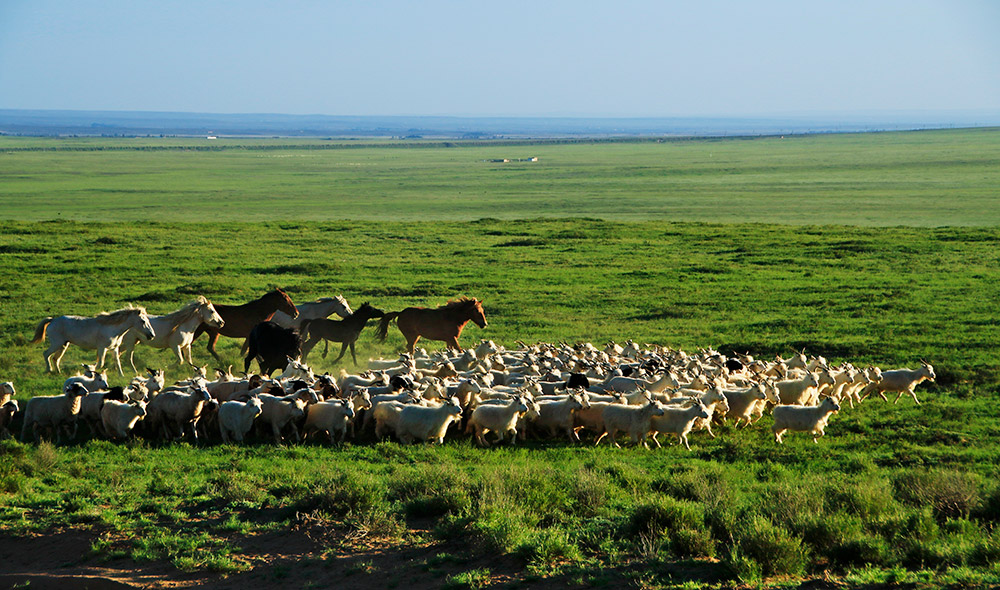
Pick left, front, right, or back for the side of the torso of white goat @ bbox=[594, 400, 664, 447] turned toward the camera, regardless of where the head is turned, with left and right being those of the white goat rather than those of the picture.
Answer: right

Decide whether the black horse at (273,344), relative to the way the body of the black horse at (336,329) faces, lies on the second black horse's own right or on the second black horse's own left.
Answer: on the second black horse's own right

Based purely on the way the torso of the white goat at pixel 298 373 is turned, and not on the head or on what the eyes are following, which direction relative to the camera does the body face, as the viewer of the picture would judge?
to the viewer's right

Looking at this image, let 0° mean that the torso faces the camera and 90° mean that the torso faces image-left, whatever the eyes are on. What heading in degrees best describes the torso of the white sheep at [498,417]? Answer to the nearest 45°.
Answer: approximately 270°

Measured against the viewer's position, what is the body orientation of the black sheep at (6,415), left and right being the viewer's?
facing to the right of the viewer

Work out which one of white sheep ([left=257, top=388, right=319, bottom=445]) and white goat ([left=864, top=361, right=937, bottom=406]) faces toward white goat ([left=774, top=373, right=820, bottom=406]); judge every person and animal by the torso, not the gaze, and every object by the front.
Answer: white sheep ([left=257, top=388, right=319, bottom=445])

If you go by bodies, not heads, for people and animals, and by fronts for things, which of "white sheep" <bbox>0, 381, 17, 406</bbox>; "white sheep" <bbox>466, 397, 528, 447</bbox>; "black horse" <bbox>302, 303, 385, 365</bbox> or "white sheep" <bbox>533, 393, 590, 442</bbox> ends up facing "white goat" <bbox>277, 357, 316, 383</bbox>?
"white sheep" <bbox>0, 381, 17, 406</bbox>

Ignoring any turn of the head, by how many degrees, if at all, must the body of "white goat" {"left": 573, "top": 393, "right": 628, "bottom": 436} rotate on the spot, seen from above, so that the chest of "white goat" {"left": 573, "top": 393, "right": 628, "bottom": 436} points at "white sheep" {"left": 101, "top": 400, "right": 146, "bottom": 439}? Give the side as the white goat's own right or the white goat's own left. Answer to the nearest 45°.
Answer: approximately 180°

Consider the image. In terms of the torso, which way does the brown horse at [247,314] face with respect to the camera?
to the viewer's right

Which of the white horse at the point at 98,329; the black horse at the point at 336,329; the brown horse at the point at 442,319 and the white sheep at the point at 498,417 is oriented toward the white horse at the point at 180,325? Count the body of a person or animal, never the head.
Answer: the white horse at the point at 98,329

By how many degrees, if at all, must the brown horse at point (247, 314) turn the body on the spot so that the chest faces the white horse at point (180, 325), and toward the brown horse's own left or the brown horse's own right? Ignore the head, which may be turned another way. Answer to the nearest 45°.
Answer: approximately 135° to the brown horse's own right

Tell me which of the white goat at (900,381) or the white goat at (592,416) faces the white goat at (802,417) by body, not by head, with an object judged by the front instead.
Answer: the white goat at (592,416)

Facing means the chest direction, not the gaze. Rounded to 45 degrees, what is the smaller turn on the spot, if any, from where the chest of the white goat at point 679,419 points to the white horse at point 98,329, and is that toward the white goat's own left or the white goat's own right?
approximately 180°

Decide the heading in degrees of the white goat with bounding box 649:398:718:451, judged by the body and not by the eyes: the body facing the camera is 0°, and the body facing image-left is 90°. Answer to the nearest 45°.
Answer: approximately 270°

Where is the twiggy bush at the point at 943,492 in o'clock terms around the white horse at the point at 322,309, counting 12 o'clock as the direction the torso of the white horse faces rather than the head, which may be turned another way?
The twiggy bush is roughly at 2 o'clock from the white horse.

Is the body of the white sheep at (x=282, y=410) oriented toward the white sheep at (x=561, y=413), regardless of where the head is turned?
yes

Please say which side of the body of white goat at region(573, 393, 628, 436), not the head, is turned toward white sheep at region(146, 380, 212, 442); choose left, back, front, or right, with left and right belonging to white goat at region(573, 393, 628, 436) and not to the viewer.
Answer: back

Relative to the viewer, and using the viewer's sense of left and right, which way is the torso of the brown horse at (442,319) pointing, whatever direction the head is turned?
facing to the right of the viewer

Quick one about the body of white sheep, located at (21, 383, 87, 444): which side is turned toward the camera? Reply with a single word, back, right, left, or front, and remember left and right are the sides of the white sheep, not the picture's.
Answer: right
